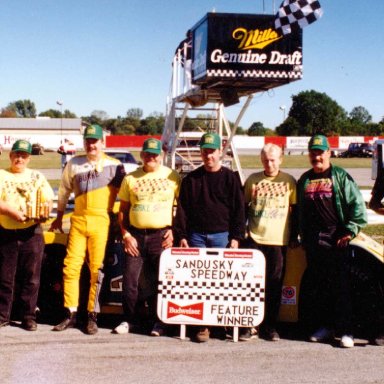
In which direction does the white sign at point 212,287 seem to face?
toward the camera

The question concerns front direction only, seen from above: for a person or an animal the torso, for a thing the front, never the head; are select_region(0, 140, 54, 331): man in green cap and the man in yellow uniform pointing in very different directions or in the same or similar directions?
same or similar directions

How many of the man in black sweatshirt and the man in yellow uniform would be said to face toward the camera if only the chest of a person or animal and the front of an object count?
2

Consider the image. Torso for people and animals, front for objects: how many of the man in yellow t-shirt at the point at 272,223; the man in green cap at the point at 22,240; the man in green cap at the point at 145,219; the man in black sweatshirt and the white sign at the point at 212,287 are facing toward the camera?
5

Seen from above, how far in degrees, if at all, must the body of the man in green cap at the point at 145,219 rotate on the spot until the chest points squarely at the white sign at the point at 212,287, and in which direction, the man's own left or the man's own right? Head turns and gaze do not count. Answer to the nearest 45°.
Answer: approximately 90° to the man's own left

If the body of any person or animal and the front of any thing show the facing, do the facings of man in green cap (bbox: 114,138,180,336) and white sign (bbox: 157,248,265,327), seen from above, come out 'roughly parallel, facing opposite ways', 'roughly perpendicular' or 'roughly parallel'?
roughly parallel

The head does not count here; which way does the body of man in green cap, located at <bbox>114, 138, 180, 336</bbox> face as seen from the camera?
toward the camera

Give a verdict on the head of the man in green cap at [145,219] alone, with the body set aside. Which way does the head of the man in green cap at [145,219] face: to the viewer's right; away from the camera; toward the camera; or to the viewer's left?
toward the camera

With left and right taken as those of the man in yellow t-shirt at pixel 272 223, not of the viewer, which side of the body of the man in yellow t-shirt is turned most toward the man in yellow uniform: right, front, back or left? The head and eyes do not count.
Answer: right

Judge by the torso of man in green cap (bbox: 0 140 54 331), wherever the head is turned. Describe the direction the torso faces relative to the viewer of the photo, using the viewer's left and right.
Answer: facing the viewer

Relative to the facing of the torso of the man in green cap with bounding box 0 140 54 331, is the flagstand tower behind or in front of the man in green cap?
behind

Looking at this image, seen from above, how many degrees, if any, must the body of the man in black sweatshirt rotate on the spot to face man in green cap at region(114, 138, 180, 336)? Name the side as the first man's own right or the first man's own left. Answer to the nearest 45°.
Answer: approximately 90° to the first man's own right

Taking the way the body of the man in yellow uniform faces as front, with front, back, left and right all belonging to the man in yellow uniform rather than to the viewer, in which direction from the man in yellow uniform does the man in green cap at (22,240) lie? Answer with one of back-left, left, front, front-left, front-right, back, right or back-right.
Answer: right

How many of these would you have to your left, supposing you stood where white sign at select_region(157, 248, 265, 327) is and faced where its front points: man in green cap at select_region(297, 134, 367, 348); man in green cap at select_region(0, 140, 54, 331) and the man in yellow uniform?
1

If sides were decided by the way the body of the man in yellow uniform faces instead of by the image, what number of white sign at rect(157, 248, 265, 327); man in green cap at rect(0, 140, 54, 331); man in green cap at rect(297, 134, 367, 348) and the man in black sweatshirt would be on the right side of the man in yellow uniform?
1

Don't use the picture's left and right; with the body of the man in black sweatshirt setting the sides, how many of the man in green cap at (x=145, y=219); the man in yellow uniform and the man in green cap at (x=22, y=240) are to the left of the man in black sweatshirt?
0
